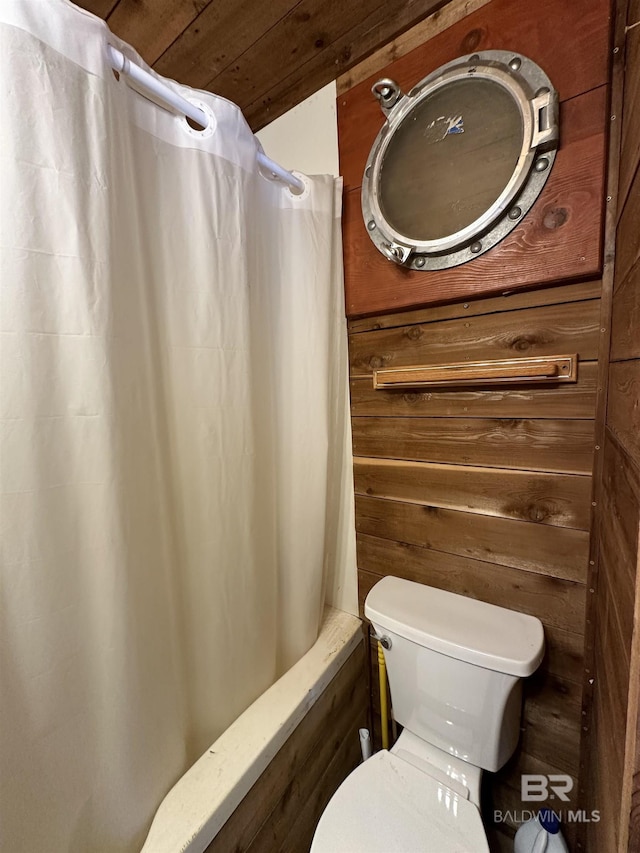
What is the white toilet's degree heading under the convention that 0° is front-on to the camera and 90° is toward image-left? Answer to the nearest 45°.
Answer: approximately 45°
